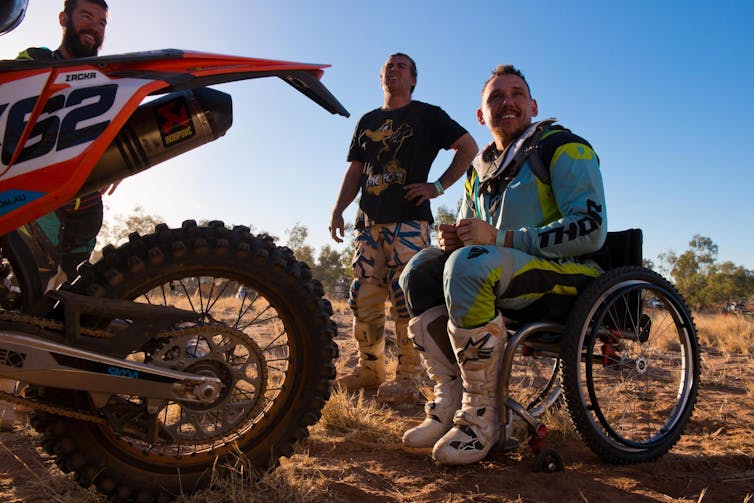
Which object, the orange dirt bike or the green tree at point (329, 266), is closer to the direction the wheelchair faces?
the orange dirt bike

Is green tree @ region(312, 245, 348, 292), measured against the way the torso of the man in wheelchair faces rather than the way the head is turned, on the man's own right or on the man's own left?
on the man's own right

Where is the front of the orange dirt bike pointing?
to the viewer's left

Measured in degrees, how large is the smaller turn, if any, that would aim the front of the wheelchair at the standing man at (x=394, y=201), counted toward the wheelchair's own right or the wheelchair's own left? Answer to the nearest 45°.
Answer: approximately 90° to the wheelchair's own right

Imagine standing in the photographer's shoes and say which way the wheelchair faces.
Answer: facing the viewer and to the left of the viewer

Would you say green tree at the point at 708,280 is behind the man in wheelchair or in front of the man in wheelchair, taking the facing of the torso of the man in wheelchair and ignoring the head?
behind

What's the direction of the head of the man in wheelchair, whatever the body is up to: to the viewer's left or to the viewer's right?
to the viewer's left

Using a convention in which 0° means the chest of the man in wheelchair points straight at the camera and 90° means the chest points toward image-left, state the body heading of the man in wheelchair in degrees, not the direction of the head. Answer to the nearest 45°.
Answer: approximately 45°

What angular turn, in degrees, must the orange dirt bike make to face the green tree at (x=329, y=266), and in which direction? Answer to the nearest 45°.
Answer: approximately 90° to its right

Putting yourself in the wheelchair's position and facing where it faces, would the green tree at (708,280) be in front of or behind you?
behind

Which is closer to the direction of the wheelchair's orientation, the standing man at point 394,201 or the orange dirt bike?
the orange dirt bike

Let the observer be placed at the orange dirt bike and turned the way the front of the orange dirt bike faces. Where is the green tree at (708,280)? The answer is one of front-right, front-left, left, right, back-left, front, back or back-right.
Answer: back-right
